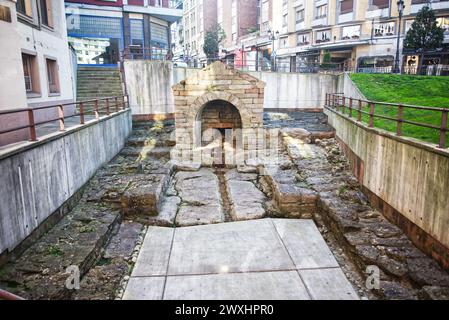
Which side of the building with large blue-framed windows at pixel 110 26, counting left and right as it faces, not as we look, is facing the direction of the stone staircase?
front

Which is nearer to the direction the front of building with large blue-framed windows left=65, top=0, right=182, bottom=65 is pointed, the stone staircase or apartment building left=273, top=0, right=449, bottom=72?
the stone staircase

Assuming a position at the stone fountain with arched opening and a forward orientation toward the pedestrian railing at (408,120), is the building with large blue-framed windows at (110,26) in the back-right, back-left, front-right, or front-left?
back-left

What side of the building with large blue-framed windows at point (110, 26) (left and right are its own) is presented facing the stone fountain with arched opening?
front

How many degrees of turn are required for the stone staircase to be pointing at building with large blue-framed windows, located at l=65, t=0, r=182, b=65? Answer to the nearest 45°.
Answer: approximately 180°

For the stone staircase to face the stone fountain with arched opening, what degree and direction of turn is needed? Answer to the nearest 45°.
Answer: approximately 45° to its left

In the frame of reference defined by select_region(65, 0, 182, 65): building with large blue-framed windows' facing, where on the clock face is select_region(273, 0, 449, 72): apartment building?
select_region(273, 0, 449, 72): apartment building is roughly at 9 o'clock from select_region(65, 0, 182, 65): building with large blue-framed windows.

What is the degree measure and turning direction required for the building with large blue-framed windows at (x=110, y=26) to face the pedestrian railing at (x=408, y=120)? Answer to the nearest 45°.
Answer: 0° — it already faces it

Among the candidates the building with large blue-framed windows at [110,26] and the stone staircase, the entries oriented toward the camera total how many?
2

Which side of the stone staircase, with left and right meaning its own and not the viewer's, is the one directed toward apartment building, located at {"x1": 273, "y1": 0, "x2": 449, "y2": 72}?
left

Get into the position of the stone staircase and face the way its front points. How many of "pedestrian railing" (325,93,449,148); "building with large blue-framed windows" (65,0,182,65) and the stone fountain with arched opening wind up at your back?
1
